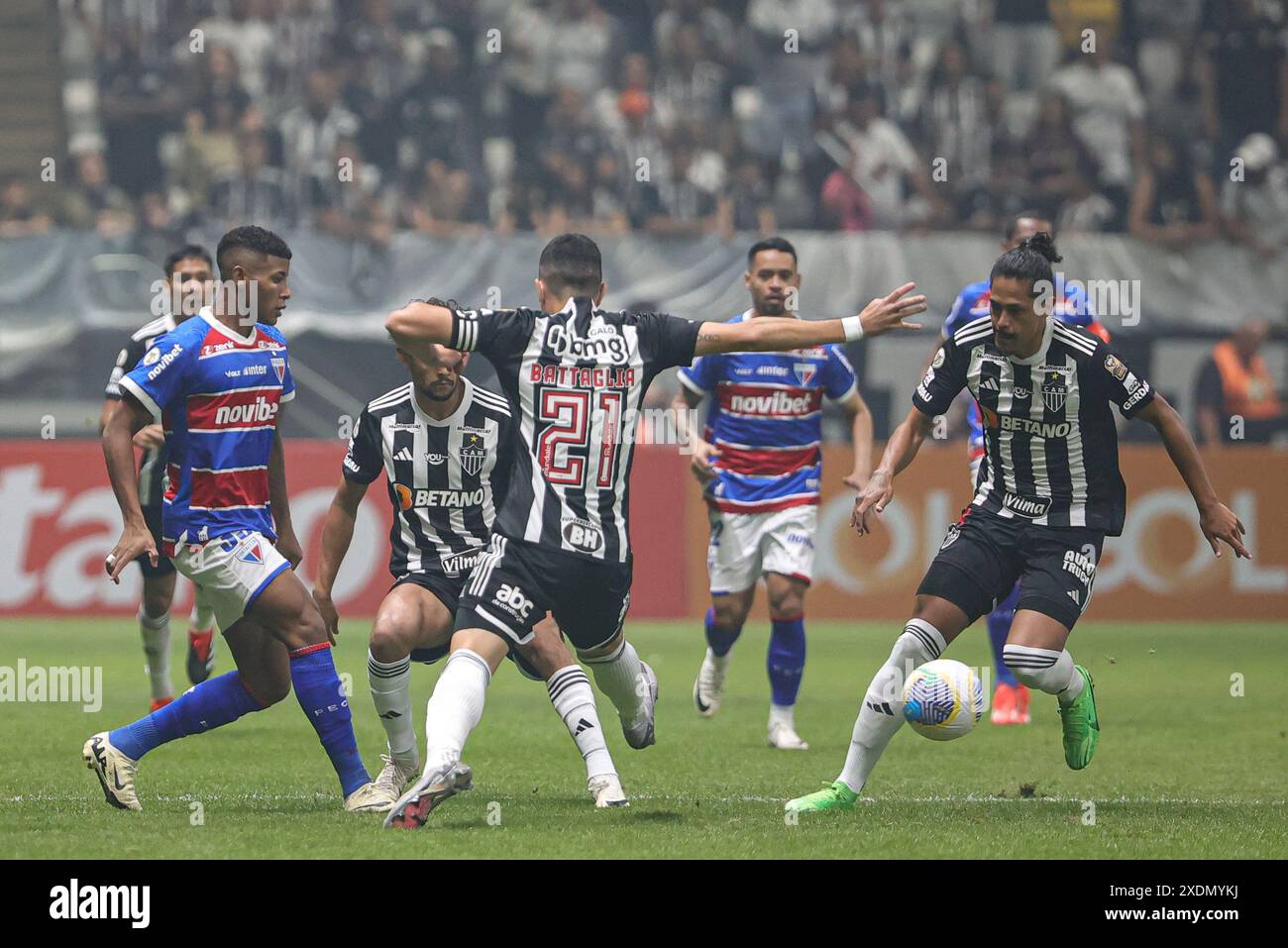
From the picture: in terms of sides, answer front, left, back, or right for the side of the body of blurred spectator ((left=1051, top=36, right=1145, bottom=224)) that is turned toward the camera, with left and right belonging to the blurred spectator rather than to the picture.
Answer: front

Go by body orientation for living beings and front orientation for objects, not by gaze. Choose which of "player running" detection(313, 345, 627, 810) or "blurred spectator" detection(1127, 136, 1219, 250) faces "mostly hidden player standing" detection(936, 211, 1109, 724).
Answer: the blurred spectator

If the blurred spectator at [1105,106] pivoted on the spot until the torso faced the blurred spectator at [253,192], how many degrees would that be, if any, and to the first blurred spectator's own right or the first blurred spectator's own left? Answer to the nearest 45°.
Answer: approximately 45° to the first blurred spectator's own right

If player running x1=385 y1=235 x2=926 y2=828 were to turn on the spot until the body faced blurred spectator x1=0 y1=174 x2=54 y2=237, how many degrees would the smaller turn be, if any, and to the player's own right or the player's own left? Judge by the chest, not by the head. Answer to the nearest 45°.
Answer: approximately 45° to the player's own left

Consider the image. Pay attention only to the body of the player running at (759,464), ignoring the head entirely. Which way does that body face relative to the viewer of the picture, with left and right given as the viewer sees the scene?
facing the viewer

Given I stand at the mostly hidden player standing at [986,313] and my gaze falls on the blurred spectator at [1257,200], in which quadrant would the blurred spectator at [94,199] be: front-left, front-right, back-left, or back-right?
front-left

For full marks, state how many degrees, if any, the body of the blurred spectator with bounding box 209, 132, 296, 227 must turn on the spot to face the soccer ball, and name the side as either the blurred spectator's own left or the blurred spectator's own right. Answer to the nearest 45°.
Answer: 0° — they already face it

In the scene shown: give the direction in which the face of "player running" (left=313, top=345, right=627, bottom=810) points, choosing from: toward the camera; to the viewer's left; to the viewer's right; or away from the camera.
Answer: toward the camera

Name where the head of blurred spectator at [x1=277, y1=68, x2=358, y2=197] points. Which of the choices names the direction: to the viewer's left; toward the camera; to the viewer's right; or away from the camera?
toward the camera

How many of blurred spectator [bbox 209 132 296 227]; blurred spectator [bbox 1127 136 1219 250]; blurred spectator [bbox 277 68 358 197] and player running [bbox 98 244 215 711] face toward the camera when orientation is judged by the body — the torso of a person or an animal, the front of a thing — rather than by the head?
4

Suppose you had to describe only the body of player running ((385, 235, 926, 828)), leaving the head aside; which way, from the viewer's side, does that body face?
away from the camera

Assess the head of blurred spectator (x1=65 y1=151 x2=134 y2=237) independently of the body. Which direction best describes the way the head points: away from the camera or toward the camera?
toward the camera

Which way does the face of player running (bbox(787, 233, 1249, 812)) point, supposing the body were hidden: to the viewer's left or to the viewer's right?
to the viewer's left

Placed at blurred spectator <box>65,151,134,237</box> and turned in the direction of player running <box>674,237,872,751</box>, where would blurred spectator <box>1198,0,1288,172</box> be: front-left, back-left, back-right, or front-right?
front-left

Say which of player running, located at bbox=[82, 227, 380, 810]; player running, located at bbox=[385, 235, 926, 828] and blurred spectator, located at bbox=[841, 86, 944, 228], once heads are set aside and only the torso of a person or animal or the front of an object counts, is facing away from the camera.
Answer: player running, located at bbox=[385, 235, 926, 828]

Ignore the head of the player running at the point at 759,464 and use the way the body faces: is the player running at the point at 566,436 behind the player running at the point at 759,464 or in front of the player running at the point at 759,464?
in front

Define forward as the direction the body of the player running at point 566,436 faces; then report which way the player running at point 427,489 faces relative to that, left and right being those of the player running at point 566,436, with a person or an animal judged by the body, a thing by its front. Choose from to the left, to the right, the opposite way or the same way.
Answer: the opposite way

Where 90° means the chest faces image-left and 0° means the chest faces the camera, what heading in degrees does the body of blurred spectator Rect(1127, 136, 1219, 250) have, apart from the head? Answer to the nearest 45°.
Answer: approximately 0°

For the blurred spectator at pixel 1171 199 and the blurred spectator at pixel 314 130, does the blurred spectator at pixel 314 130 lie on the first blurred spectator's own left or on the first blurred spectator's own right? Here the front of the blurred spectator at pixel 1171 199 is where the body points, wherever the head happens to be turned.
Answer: on the first blurred spectator's own right

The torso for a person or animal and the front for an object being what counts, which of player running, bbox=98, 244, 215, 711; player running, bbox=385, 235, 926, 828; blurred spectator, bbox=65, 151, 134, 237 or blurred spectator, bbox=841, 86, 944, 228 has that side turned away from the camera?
player running, bbox=385, 235, 926, 828

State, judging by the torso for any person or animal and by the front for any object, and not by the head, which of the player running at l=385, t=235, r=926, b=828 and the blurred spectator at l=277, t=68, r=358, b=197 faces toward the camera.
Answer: the blurred spectator

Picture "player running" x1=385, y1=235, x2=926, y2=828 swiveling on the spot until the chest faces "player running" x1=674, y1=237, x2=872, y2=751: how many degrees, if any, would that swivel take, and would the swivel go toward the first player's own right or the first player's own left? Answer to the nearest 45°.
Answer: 0° — they already face them
